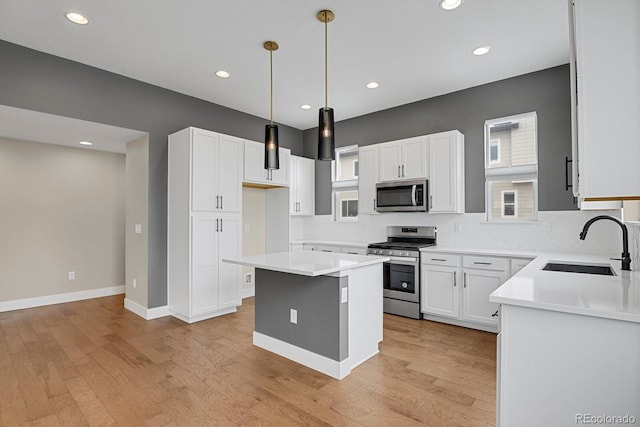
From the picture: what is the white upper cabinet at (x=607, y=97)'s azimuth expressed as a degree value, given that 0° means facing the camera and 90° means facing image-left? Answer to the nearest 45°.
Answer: approximately 90°

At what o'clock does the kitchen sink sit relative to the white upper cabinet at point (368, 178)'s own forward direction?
The kitchen sink is roughly at 9 o'clock from the white upper cabinet.

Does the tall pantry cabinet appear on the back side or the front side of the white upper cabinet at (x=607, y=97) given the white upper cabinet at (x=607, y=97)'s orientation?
on the front side

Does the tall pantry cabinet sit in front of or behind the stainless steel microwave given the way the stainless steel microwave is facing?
in front

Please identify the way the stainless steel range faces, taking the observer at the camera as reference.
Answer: facing the viewer and to the left of the viewer

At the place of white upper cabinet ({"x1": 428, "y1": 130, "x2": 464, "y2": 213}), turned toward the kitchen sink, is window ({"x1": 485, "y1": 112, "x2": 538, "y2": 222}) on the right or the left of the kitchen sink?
left

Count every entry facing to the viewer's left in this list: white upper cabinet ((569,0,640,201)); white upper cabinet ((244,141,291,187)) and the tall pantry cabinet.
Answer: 1

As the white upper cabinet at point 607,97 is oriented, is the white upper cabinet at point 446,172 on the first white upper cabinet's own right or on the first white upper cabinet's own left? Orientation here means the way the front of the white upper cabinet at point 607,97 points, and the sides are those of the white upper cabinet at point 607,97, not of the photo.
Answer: on the first white upper cabinet's own right

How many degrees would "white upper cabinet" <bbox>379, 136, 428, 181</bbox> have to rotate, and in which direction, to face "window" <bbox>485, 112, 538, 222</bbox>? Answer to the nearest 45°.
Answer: approximately 135° to its left

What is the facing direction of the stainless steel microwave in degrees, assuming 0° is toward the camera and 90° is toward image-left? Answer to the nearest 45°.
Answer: approximately 45°

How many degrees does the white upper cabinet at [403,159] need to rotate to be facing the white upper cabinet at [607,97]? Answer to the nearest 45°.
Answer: approximately 45° to its left

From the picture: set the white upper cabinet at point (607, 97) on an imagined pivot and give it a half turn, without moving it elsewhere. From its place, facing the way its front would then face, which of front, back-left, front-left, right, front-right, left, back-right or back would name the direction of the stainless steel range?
back-left

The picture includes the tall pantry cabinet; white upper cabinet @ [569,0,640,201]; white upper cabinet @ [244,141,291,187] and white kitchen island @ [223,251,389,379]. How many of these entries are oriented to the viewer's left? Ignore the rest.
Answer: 1

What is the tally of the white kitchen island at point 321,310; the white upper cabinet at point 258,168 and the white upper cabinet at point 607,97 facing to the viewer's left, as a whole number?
1

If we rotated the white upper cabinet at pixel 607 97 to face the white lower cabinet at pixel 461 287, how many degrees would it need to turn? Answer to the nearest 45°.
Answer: approximately 45° to its right
